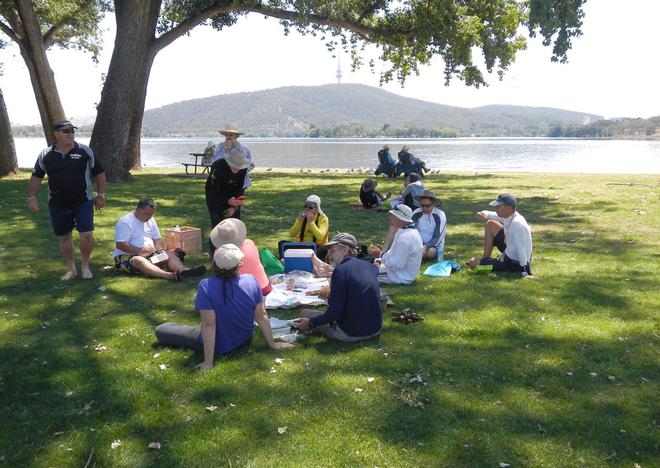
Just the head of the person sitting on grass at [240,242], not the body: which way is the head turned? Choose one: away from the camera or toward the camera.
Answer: away from the camera

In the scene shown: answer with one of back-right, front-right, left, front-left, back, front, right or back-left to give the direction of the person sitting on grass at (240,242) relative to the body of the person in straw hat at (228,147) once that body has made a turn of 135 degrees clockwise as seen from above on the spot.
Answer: back-left

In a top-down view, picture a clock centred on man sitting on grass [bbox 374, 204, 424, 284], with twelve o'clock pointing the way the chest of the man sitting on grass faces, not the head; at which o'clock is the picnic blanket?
The picnic blanket is roughly at 11 o'clock from the man sitting on grass.

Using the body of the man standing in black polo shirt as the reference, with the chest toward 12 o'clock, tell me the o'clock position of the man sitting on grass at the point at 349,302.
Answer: The man sitting on grass is roughly at 11 o'clock from the man standing in black polo shirt.

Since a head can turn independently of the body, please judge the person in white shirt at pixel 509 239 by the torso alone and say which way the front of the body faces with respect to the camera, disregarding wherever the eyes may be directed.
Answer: to the viewer's left

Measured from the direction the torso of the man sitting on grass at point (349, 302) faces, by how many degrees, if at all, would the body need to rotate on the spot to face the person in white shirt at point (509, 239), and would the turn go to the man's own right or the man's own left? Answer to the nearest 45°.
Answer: approximately 90° to the man's own right

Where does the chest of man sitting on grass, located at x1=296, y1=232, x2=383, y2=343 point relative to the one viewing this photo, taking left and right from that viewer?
facing away from the viewer and to the left of the viewer

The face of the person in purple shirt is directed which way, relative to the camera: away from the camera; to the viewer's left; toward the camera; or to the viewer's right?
away from the camera

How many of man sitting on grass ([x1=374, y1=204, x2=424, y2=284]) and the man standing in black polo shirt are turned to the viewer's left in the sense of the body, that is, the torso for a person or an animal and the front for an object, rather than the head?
1

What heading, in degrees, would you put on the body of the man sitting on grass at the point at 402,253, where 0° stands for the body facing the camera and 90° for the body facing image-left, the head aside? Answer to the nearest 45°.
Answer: approximately 90°
